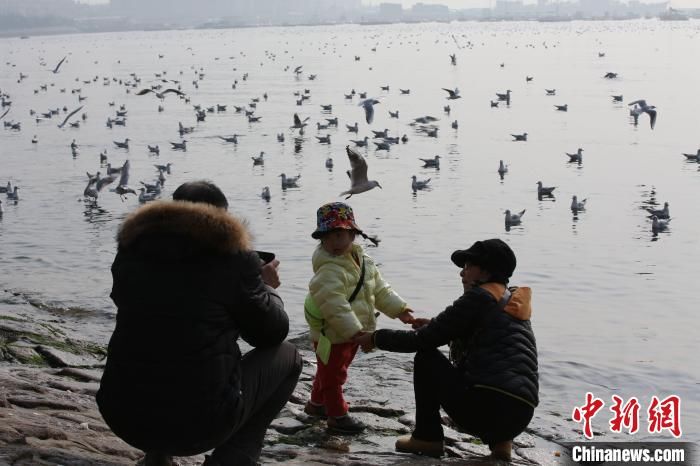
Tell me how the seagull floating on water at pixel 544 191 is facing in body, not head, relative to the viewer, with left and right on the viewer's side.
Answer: facing to the left of the viewer

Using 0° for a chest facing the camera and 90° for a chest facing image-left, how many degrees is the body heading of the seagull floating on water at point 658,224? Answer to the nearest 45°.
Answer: approximately 90°

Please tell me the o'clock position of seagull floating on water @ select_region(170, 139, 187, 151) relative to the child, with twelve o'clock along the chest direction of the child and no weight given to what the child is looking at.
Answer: The seagull floating on water is roughly at 7 o'clock from the child.

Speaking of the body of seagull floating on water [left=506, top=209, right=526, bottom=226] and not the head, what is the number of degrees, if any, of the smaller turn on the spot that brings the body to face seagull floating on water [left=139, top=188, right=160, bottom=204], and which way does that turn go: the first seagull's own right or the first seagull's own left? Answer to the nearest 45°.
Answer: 0° — it already faces it

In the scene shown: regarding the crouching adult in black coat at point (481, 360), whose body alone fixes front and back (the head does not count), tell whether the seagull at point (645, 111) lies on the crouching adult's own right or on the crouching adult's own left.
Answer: on the crouching adult's own right

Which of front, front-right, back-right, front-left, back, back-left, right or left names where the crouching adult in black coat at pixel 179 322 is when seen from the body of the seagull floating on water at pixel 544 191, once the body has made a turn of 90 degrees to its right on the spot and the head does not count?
back

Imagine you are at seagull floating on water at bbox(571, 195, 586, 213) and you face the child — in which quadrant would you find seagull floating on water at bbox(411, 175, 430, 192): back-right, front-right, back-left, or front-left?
back-right

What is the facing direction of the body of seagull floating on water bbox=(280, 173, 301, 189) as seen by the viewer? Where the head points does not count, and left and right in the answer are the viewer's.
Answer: facing to the left of the viewer

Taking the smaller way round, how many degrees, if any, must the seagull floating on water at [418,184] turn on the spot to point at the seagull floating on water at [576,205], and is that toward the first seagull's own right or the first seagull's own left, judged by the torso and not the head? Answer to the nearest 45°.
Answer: approximately 135° to the first seagull's own left

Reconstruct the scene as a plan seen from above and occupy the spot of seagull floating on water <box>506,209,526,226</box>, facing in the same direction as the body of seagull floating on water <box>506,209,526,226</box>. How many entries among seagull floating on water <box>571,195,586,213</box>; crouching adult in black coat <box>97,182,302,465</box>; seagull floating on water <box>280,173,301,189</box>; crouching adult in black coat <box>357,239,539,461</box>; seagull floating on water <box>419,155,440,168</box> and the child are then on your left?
3

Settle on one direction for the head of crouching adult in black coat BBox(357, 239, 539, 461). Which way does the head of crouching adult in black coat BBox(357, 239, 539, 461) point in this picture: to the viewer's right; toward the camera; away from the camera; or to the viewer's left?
to the viewer's left

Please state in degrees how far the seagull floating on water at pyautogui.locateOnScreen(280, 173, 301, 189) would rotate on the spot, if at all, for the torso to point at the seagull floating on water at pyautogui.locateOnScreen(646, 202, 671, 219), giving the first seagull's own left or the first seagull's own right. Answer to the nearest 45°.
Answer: approximately 135° to the first seagull's own left

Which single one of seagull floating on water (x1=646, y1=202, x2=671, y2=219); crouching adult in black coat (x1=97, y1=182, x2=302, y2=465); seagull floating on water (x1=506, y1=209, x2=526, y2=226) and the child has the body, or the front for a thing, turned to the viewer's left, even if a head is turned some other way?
seagull floating on water (x1=506, y1=209, x2=526, y2=226)

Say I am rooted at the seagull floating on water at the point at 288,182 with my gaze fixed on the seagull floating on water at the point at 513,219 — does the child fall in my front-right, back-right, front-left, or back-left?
front-right

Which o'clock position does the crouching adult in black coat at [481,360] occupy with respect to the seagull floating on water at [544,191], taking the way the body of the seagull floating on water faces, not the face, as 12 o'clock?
The crouching adult in black coat is roughly at 9 o'clock from the seagull floating on water.

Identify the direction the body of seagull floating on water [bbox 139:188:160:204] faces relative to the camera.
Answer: to the viewer's left

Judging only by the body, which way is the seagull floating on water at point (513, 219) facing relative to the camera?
to the viewer's left

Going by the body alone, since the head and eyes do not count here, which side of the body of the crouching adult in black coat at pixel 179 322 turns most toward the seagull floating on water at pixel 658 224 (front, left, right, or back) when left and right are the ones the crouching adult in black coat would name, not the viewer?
front
